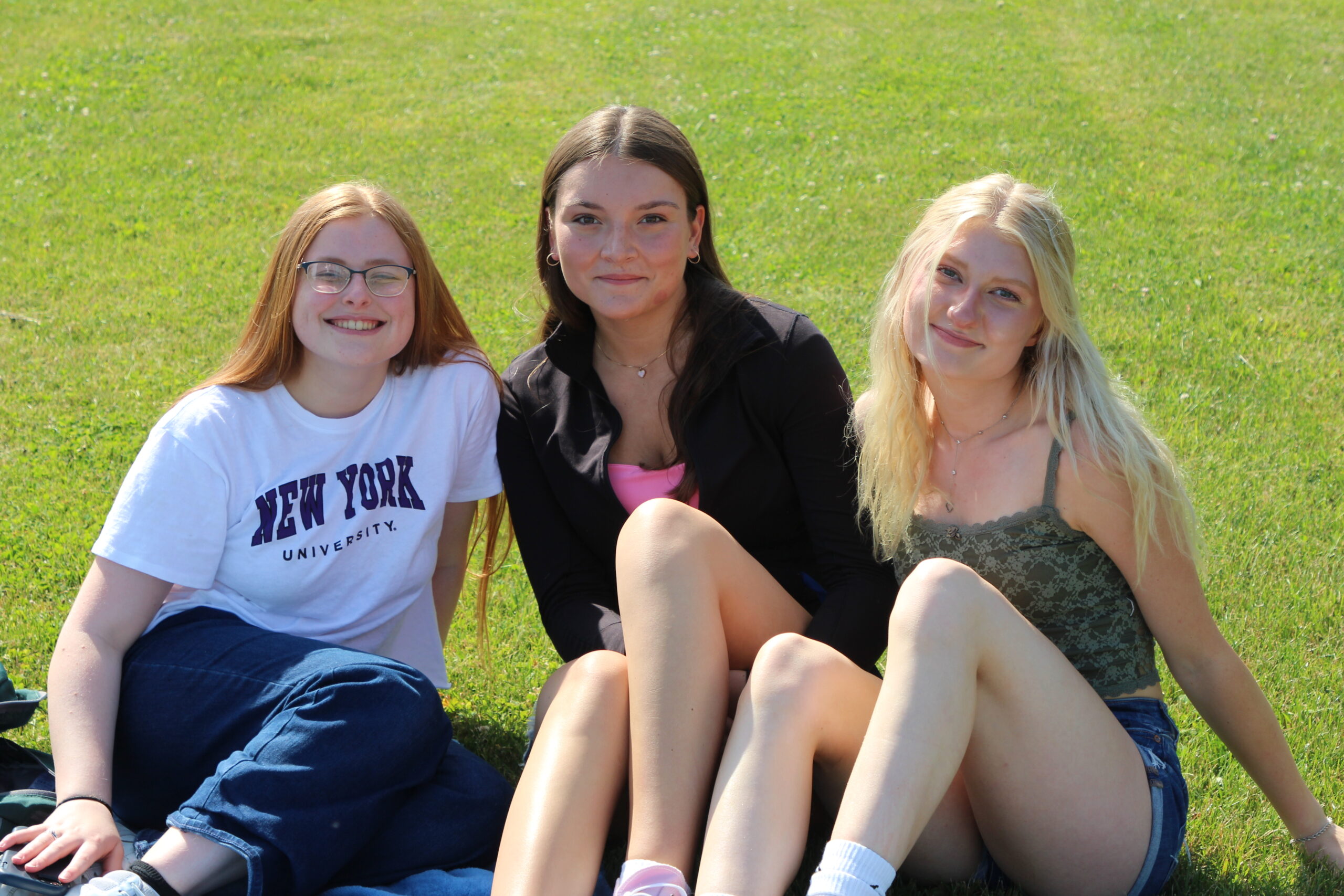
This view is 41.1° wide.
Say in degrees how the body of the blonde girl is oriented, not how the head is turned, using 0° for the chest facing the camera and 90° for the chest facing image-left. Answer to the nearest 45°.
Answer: approximately 45°

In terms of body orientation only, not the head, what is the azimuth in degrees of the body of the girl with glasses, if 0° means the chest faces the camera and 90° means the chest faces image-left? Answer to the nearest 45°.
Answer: approximately 0°

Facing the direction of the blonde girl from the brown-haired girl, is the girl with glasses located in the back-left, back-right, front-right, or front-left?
back-right

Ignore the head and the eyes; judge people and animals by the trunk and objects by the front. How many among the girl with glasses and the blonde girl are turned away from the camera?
0

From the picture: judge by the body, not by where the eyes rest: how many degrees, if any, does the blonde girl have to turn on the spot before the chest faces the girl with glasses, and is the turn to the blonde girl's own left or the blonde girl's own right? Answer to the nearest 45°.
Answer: approximately 45° to the blonde girl's own right

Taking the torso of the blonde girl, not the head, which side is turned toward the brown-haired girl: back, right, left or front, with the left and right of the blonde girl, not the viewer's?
right

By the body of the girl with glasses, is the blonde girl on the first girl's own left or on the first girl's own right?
on the first girl's own left

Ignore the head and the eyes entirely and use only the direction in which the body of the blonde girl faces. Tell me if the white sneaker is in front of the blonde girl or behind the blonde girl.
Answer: in front
